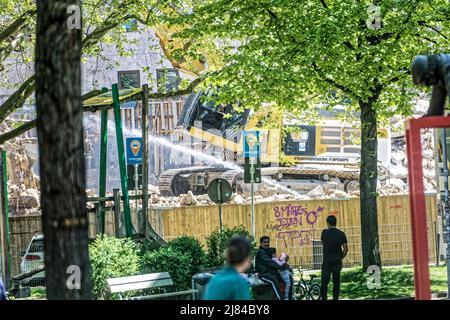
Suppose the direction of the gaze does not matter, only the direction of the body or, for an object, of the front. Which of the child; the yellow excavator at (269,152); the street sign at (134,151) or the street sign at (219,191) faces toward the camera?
the street sign at (134,151)

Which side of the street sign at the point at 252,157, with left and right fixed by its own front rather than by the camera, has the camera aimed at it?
front

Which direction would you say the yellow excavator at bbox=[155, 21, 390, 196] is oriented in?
to the viewer's left

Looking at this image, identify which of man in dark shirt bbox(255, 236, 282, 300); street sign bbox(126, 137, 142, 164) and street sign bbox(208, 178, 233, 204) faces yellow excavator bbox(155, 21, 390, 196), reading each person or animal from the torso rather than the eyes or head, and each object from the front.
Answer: street sign bbox(208, 178, 233, 204)

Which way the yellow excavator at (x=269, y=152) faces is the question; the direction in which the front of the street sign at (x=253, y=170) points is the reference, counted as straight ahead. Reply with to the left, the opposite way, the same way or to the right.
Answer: to the right

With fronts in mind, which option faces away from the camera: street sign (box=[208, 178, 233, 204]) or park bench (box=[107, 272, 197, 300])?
the street sign

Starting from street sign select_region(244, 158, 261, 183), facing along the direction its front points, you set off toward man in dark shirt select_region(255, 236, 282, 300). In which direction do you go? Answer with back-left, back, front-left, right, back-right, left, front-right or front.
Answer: front

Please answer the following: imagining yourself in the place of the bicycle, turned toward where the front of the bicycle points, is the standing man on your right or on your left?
on your left

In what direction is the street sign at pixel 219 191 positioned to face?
away from the camera

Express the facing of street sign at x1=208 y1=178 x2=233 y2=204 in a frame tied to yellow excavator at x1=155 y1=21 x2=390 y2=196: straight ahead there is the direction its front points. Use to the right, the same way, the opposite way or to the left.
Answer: to the right

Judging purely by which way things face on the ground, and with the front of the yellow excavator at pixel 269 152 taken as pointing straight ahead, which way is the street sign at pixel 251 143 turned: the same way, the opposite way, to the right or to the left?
to the left

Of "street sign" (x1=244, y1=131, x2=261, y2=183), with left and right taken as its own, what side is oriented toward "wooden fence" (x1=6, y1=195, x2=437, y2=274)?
back

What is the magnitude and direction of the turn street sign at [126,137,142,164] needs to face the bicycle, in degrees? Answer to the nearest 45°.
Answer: approximately 45° to its left
